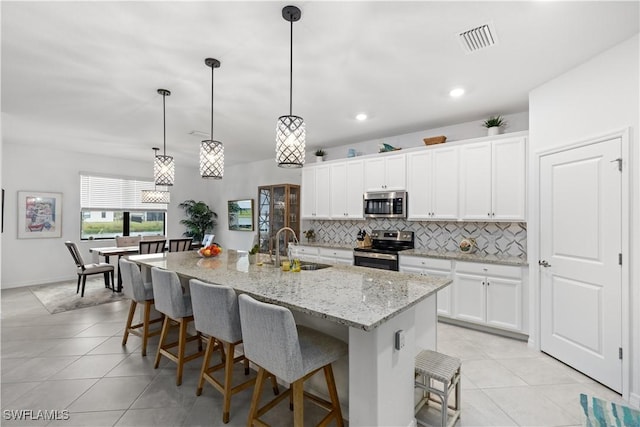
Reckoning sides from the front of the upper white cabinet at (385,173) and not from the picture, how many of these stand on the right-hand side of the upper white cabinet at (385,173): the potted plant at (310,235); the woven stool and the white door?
1

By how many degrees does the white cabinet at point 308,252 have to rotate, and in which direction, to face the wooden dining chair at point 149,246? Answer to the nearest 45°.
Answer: approximately 45° to its right

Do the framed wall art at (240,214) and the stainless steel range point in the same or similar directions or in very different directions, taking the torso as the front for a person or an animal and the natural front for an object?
same or similar directions

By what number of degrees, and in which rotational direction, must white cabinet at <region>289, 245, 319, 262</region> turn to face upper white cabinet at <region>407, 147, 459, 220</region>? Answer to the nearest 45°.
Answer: approximately 90° to its left

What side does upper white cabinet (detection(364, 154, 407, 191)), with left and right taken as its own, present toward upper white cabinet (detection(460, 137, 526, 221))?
left

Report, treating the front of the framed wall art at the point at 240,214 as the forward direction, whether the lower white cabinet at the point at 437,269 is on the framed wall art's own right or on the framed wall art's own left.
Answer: on the framed wall art's own left

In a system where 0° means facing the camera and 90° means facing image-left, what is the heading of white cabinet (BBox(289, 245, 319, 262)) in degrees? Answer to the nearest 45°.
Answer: approximately 45°

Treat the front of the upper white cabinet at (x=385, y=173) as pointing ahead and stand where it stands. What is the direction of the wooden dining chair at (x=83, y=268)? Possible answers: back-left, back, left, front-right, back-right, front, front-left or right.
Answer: front-right

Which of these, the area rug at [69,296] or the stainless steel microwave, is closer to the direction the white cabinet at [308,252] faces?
the area rug

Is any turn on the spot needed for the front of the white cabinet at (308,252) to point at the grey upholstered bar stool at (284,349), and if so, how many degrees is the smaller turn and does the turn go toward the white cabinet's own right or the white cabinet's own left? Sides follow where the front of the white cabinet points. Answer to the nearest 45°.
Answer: approximately 45° to the white cabinet's own left

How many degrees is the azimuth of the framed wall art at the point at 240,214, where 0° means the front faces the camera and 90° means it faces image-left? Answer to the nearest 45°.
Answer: approximately 45°

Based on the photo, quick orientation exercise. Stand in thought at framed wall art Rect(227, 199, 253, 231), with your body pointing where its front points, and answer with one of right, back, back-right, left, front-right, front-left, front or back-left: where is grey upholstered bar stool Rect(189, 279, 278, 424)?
front-left

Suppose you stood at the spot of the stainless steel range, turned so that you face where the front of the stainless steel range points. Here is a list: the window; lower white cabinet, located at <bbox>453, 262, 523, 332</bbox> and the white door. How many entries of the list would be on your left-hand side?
2

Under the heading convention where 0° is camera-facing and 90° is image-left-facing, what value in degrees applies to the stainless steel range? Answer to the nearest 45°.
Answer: approximately 45°

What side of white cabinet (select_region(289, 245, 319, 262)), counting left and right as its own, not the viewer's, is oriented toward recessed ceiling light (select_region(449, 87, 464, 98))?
left

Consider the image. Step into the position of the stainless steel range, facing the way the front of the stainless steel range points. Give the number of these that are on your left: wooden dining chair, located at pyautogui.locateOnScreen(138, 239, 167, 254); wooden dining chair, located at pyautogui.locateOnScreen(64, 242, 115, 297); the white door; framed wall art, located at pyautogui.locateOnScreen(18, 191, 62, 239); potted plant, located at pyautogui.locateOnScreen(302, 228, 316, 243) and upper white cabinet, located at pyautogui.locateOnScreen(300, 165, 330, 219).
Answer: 1

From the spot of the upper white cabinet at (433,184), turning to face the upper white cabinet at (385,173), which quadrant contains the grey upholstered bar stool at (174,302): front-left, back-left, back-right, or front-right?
front-left

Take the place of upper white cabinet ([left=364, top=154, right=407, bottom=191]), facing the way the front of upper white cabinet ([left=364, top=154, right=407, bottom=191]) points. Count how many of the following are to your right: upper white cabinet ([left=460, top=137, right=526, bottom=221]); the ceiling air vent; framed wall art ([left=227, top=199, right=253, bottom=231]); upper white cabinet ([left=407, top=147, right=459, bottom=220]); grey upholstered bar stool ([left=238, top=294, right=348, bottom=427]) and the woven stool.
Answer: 1
